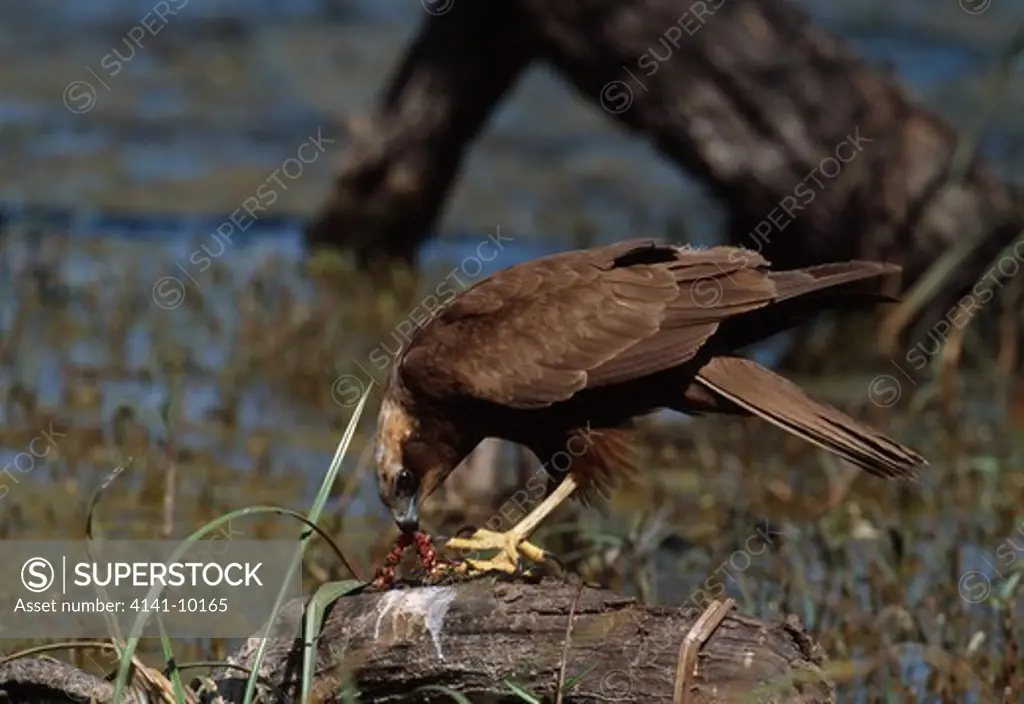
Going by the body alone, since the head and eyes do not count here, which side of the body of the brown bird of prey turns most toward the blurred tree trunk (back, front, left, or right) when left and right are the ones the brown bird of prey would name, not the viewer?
right

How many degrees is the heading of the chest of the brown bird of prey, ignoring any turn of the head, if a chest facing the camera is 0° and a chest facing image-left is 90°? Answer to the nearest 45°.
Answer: approximately 90°
